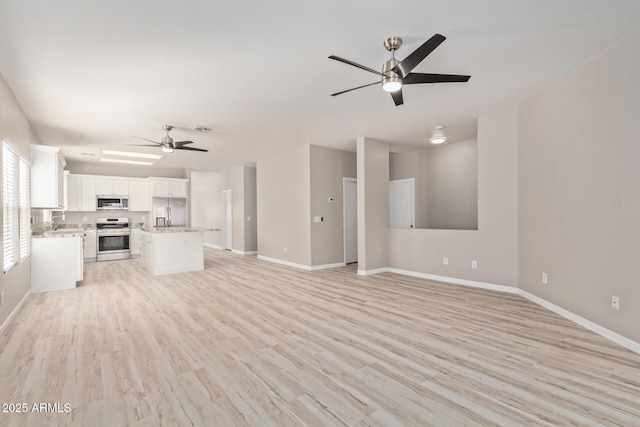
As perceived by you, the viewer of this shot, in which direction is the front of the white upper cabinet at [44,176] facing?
facing to the right of the viewer

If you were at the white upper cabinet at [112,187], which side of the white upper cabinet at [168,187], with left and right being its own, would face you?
right

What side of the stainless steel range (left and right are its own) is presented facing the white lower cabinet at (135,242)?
left

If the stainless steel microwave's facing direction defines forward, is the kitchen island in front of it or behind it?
in front

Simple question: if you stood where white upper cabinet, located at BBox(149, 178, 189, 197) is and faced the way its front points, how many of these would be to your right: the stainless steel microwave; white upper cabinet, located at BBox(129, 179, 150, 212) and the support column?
2

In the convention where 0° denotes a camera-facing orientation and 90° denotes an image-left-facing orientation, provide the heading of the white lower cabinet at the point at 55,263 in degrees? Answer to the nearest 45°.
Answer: approximately 270°

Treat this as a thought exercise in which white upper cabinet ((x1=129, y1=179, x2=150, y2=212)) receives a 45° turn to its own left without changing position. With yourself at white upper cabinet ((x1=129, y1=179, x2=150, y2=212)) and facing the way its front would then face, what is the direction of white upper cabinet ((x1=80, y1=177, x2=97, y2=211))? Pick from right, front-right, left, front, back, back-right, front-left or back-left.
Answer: back-right

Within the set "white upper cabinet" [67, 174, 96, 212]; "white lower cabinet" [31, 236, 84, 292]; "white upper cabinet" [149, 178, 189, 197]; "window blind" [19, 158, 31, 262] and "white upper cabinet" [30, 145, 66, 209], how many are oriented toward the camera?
2

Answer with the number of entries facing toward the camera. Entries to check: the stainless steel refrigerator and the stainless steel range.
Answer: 2

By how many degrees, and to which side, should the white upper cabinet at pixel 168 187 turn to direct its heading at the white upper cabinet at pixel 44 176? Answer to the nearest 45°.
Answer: approximately 45° to its right

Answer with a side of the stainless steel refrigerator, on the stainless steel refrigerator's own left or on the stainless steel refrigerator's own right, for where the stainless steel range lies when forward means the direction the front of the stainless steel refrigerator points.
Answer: on the stainless steel refrigerator's own right

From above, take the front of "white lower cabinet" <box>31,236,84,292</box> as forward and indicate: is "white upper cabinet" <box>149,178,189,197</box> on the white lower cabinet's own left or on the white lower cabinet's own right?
on the white lower cabinet's own left
